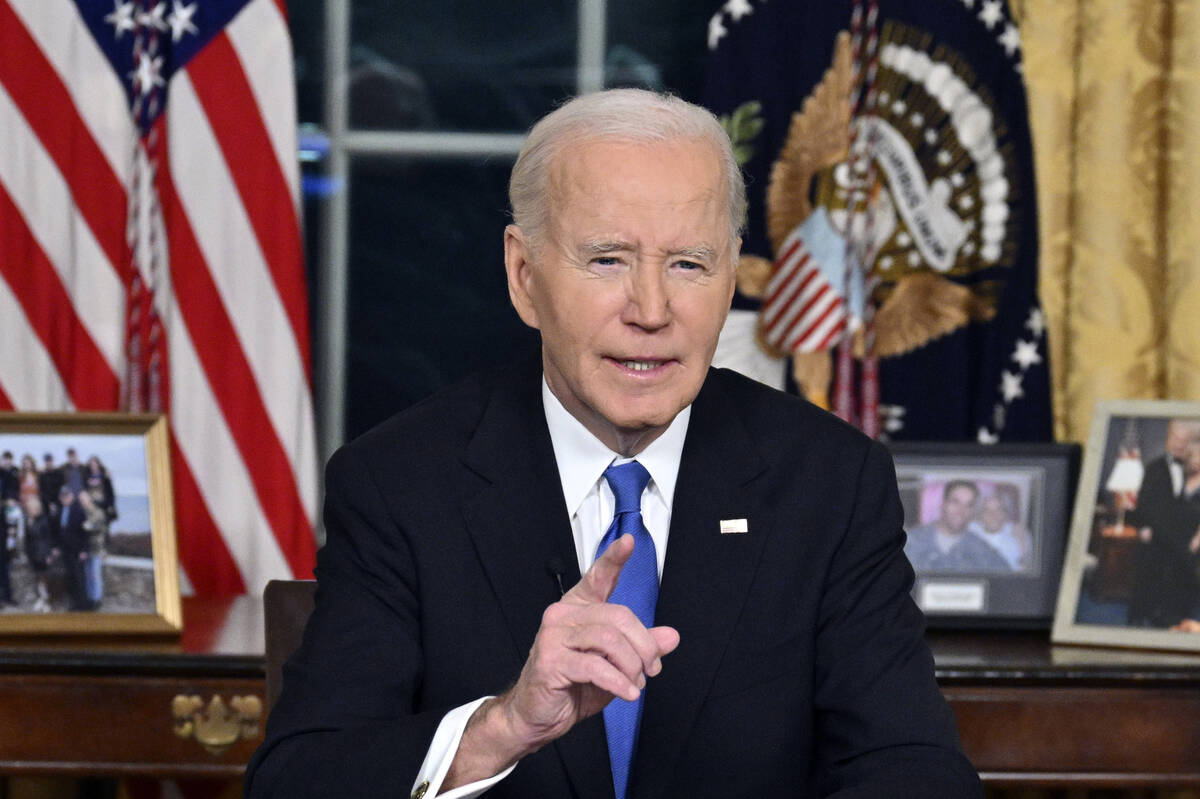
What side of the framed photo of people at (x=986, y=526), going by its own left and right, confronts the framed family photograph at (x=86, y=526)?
right

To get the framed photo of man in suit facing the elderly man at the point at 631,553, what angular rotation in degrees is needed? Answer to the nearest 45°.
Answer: approximately 45° to its right

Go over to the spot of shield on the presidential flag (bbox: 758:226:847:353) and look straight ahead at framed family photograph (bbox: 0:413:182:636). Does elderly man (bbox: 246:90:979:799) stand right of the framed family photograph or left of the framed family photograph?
left

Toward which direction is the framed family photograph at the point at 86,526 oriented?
toward the camera

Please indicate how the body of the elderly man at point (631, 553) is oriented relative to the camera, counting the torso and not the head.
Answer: toward the camera

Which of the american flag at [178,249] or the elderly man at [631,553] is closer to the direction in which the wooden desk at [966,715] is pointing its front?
the elderly man

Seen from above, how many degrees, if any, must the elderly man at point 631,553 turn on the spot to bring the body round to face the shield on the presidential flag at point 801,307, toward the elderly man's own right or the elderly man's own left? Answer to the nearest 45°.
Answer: approximately 180°

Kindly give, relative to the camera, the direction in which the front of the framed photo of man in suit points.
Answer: facing the viewer
